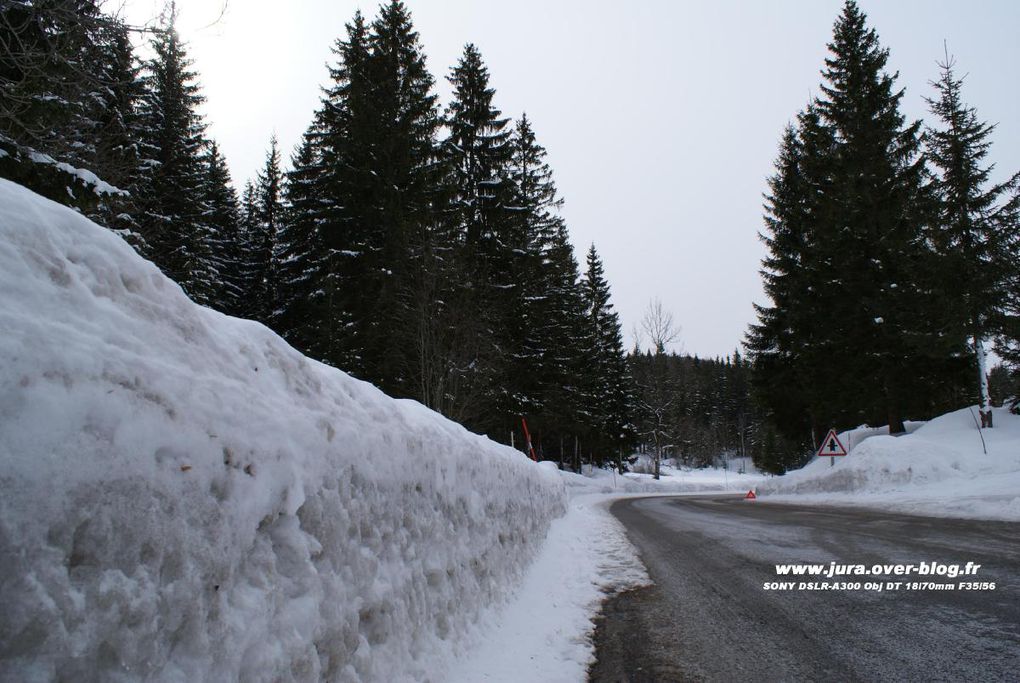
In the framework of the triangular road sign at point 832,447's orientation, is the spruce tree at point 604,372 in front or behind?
behind

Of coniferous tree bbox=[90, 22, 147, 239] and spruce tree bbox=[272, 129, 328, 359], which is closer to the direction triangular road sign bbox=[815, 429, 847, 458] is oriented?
the coniferous tree

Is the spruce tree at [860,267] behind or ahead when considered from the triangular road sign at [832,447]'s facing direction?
behind

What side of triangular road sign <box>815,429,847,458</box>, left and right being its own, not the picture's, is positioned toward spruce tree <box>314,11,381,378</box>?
right

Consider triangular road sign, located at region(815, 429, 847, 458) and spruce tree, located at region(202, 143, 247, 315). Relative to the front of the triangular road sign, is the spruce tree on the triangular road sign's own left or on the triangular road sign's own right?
on the triangular road sign's own right

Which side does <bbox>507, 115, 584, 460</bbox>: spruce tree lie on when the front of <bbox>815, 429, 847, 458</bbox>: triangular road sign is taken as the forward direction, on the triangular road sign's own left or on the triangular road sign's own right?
on the triangular road sign's own right

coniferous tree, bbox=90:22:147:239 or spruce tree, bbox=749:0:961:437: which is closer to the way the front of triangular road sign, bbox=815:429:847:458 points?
the coniferous tree

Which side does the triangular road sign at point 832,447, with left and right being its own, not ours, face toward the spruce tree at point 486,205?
right

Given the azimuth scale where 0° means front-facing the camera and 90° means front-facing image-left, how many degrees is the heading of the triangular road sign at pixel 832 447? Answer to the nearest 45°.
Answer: approximately 0°
